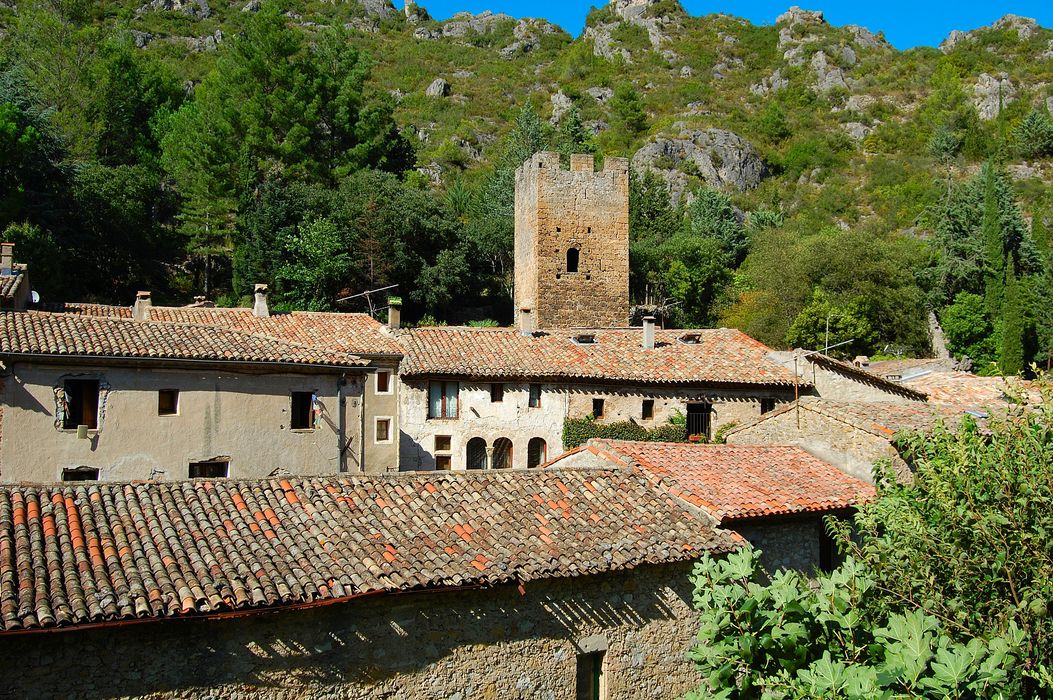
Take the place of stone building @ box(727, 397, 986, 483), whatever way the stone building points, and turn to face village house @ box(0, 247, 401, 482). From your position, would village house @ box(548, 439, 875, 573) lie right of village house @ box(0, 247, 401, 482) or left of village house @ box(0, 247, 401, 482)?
left

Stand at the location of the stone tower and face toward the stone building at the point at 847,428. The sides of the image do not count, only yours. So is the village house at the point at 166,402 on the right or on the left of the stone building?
right

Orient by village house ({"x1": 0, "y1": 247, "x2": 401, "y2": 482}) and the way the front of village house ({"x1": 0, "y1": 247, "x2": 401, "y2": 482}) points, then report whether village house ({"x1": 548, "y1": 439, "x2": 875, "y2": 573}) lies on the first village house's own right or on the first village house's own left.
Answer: on the first village house's own left

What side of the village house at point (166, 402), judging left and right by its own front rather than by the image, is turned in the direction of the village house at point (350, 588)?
front

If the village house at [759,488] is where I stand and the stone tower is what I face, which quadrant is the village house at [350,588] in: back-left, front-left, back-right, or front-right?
back-left

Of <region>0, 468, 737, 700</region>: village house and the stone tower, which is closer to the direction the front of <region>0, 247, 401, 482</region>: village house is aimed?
the village house

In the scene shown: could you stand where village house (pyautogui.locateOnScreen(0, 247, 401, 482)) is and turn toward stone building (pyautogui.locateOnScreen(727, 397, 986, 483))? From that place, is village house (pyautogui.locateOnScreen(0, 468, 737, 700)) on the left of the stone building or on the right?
right

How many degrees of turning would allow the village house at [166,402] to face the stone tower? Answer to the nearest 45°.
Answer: approximately 135° to its left

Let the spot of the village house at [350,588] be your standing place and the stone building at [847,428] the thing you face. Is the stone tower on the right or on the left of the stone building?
left

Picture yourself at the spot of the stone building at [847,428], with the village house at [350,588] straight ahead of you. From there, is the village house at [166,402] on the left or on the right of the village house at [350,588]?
right

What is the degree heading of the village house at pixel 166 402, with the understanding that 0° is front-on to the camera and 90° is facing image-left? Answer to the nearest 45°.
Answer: approximately 0°

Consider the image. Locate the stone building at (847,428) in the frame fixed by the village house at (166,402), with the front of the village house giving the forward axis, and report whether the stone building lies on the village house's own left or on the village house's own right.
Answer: on the village house's own left

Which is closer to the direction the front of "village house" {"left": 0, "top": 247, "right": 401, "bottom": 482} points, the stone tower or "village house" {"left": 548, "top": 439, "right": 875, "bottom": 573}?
the village house

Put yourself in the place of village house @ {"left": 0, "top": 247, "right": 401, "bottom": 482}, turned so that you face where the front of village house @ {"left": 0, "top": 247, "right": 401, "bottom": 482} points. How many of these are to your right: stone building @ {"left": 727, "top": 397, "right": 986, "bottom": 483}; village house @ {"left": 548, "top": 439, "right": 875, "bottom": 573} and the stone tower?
0
